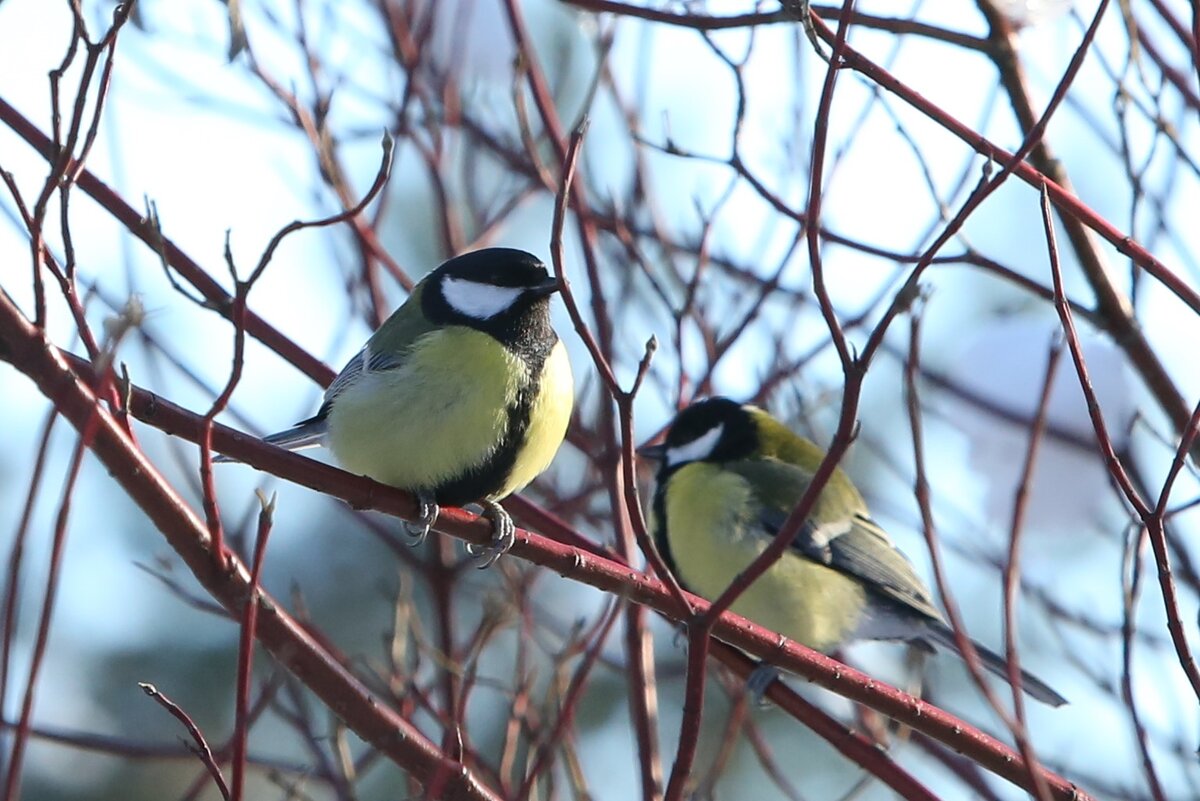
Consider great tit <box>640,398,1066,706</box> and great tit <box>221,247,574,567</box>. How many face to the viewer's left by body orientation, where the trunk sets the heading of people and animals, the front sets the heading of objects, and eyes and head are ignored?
1

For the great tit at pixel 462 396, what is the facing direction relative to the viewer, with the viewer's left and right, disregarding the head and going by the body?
facing the viewer and to the right of the viewer

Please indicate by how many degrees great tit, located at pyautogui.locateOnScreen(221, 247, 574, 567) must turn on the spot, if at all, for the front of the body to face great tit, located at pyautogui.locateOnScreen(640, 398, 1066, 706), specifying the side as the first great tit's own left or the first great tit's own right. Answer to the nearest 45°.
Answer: approximately 90° to the first great tit's own left

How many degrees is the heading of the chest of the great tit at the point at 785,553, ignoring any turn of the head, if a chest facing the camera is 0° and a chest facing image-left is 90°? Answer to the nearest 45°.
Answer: approximately 90°

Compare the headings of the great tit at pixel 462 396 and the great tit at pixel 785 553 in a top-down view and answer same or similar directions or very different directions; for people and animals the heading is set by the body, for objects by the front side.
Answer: very different directions
